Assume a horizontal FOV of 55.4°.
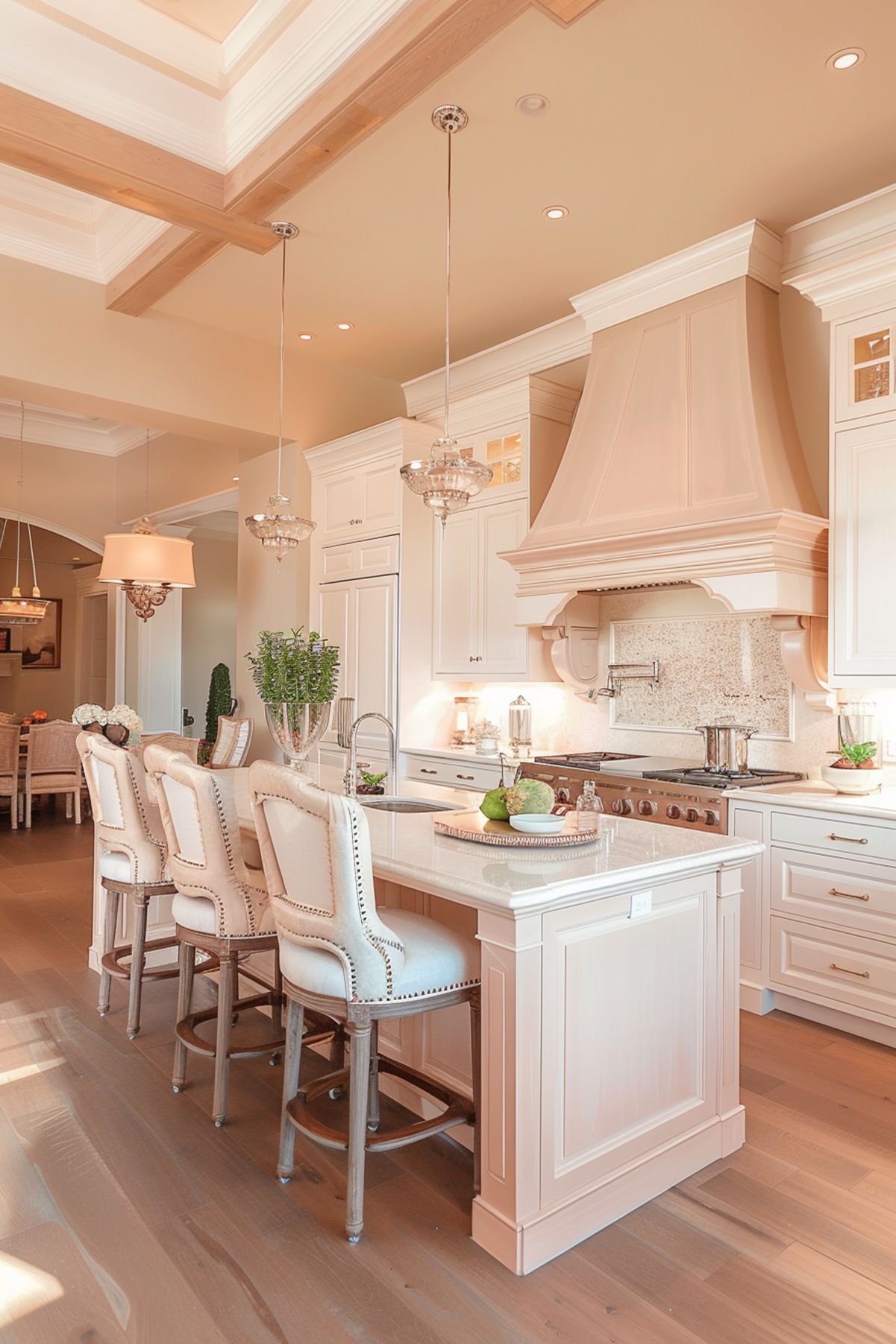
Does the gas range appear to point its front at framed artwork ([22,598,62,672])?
no

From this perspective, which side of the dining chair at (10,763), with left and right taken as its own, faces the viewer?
back

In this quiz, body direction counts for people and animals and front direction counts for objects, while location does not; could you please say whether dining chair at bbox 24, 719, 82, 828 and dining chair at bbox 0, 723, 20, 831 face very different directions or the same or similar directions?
same or similar directions

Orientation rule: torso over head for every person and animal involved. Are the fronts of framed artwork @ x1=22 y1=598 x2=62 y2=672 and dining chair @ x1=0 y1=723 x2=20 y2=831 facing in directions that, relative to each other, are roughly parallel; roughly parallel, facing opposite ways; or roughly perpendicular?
roughly parallel, facing opposite ways

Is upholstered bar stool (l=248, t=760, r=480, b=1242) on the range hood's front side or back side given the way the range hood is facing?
on the front side

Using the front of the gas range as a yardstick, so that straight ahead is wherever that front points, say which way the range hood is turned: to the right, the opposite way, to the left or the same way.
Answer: the same way

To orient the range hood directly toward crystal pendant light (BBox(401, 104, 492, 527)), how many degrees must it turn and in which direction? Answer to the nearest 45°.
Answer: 0° — it already faces it

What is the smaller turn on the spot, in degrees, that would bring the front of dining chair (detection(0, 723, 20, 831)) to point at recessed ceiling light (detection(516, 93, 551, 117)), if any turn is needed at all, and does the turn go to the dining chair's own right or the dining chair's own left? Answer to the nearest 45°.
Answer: approximately 180°

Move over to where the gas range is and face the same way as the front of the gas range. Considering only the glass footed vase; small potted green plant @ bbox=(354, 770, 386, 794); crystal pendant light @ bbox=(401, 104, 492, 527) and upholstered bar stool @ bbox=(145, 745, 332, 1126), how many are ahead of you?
4

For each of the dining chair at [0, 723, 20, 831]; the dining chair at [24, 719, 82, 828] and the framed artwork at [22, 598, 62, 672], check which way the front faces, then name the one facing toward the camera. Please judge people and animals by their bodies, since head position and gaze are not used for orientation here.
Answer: the framed artwork

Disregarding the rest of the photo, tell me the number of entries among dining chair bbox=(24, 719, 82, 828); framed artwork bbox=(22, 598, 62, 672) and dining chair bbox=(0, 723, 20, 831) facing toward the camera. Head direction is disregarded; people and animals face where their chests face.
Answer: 1

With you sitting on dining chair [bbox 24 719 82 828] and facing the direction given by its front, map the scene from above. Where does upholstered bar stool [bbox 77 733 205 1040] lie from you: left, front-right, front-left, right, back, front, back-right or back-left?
back

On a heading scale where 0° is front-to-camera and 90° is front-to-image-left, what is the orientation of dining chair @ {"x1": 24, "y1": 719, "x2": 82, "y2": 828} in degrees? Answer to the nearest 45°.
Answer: approximately 180°

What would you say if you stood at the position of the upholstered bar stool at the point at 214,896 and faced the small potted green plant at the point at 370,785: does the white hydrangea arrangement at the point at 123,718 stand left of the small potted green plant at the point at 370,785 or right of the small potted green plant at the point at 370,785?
left

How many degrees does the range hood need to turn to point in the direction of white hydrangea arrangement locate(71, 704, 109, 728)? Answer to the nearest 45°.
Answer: approximately 45° to its right

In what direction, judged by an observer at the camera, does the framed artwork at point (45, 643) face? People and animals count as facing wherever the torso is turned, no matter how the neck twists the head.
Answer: facing the viewer

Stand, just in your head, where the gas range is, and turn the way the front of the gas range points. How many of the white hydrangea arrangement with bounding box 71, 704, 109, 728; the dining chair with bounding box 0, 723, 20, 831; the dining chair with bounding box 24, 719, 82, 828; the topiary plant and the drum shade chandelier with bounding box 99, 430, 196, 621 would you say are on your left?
0

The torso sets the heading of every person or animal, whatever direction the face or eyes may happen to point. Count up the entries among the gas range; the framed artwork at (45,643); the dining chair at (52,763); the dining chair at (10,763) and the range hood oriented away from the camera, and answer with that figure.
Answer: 2

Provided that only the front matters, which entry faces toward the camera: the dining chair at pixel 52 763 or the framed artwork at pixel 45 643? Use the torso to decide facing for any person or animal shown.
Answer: the framed artwork
